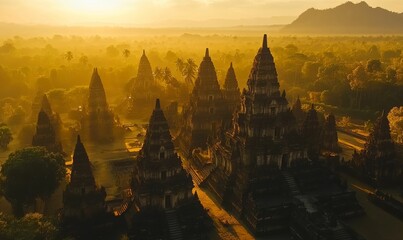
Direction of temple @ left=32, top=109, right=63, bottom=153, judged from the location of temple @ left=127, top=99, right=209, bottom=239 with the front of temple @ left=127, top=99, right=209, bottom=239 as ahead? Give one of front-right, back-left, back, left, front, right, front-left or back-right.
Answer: back-right

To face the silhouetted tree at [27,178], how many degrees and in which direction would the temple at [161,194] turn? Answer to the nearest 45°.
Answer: approximately 90° to its right

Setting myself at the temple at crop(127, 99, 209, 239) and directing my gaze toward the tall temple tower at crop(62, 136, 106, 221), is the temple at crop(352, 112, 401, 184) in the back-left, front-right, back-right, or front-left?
back-right

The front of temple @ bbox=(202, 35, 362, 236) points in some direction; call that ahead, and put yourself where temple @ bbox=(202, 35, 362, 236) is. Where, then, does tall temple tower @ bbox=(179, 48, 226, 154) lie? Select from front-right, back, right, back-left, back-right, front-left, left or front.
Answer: back

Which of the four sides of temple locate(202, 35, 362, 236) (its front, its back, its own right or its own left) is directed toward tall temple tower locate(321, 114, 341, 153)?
left

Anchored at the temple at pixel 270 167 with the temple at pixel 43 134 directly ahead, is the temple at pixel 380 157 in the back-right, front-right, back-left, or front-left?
back-right

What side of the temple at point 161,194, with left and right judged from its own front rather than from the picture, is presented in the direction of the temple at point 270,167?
left
